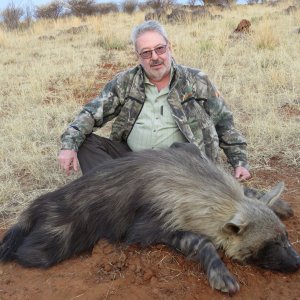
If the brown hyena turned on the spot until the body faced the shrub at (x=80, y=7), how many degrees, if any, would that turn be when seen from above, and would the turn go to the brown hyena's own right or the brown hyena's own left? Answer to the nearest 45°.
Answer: approximately 90° to the brown hyena's own left

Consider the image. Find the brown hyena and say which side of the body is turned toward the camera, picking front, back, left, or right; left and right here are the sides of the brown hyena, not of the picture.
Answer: right

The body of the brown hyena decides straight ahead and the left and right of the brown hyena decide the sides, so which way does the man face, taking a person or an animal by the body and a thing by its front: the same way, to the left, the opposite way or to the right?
to the right

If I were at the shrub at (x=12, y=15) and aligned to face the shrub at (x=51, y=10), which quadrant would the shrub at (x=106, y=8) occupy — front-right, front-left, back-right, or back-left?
front-right

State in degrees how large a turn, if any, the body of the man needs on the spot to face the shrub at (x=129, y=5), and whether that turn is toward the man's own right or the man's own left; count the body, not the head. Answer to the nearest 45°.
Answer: approximately 180°

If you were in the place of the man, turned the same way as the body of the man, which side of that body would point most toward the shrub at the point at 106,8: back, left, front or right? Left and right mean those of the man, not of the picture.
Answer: back

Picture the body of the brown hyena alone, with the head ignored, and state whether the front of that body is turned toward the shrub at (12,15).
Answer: no

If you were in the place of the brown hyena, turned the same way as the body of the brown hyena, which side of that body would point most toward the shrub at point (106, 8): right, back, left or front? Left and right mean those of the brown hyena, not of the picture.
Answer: left

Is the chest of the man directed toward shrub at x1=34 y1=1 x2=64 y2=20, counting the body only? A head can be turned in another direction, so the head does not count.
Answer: no

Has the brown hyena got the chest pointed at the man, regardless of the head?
no

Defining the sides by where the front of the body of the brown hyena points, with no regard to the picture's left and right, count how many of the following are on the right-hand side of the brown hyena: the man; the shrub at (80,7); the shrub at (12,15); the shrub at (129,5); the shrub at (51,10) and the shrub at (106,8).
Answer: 0

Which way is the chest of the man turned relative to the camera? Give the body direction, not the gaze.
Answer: toward the camera

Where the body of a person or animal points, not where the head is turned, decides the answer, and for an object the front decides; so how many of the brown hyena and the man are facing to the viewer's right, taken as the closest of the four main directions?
1

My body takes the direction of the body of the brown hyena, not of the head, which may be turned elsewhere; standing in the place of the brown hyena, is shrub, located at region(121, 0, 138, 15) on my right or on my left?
on my left

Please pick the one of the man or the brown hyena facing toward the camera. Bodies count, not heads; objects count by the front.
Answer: the man

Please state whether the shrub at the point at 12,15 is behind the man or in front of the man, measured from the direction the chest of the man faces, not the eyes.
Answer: behind
